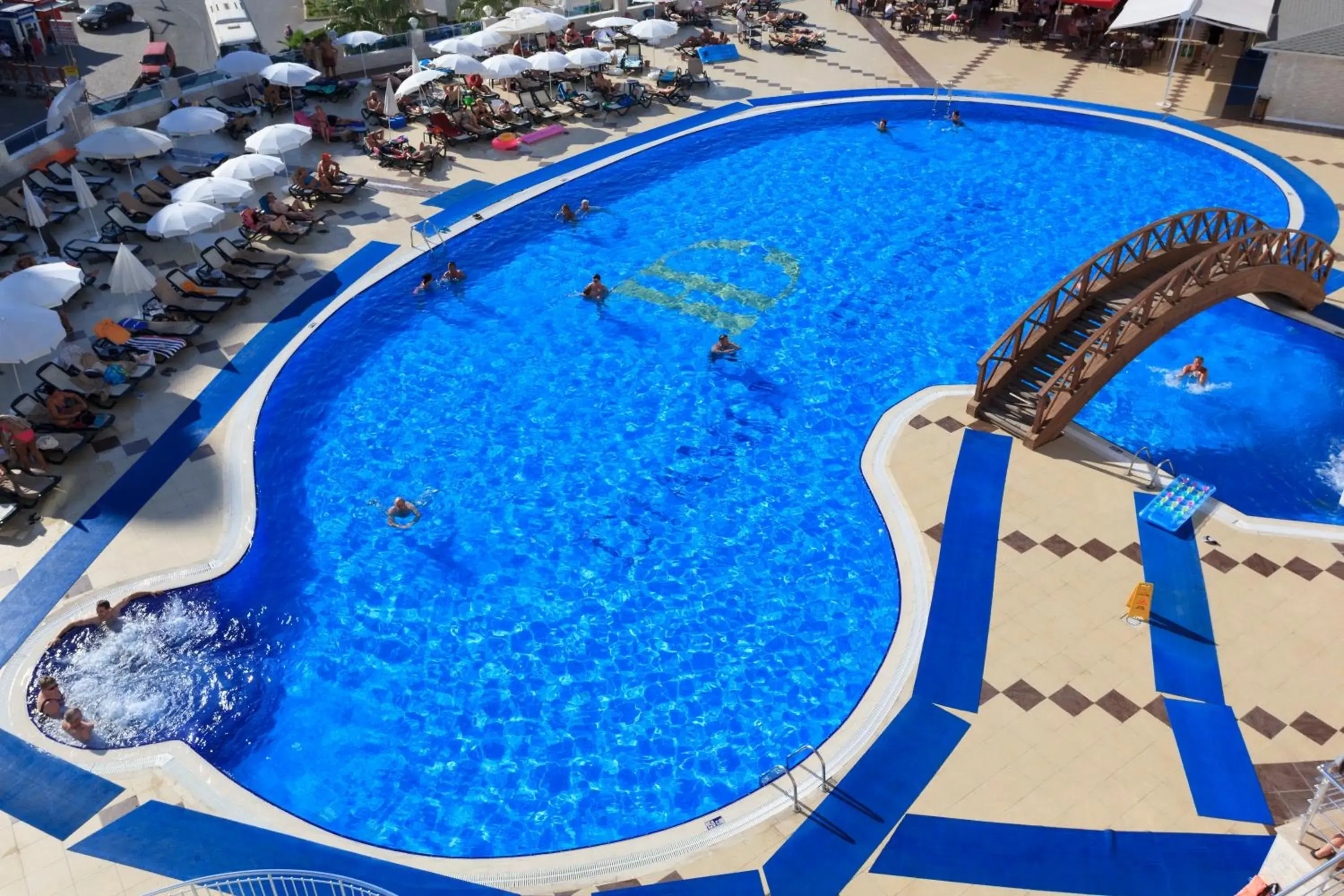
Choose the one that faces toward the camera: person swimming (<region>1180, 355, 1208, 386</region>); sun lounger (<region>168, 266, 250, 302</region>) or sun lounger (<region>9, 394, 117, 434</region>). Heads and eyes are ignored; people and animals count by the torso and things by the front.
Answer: the person swimming

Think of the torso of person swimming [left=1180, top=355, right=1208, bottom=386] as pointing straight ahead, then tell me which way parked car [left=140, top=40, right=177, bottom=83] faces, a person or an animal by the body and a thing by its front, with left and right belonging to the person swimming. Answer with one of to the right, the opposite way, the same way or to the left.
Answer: the same way

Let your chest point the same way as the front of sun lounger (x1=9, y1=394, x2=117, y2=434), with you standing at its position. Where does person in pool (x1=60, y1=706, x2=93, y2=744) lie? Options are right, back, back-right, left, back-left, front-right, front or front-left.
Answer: right

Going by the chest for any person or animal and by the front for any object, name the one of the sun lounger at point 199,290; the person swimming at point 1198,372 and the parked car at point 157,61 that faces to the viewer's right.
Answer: the sun lounger

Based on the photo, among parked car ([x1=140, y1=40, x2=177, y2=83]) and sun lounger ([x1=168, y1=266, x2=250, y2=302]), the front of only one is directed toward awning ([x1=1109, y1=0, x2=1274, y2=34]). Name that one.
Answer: the sun lounger

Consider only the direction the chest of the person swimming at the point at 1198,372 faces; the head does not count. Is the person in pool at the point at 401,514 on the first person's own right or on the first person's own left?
on the first person's own right

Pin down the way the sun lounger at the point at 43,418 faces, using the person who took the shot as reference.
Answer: facing to the right of the viewer

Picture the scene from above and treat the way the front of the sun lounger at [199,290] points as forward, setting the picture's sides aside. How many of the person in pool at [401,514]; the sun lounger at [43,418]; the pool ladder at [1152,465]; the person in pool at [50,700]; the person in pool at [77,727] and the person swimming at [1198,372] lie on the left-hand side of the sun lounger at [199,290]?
0

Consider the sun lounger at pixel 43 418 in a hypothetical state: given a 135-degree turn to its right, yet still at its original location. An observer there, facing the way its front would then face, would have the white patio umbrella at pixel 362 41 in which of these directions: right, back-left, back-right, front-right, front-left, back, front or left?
back

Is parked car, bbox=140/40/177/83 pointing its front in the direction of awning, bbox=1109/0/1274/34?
no

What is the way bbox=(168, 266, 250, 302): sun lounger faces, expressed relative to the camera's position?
facing to the right of the viewer

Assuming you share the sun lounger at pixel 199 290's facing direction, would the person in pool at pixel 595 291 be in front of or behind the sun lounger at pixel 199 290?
in front

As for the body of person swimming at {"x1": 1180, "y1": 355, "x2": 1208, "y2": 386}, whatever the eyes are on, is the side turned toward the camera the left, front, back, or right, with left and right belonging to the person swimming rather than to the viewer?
front

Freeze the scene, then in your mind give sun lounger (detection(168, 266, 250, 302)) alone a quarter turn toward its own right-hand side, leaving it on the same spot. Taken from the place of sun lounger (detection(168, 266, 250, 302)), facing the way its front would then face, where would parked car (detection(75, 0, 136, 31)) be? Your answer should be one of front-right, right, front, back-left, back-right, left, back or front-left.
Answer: back

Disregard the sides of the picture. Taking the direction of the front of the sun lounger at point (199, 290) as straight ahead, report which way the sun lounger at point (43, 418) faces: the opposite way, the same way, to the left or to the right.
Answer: the same way

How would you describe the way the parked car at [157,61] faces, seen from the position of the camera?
facing the viewer and to the left of the viewer

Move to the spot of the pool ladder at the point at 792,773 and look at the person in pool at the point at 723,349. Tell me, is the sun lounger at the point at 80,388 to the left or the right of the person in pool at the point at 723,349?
left

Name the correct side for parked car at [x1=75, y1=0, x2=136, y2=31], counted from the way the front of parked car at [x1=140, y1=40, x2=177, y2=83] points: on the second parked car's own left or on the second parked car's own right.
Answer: on the second parked car's own right

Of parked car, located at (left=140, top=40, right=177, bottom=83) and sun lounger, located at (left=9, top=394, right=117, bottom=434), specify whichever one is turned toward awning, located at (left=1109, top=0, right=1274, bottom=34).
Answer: the sun lounger
